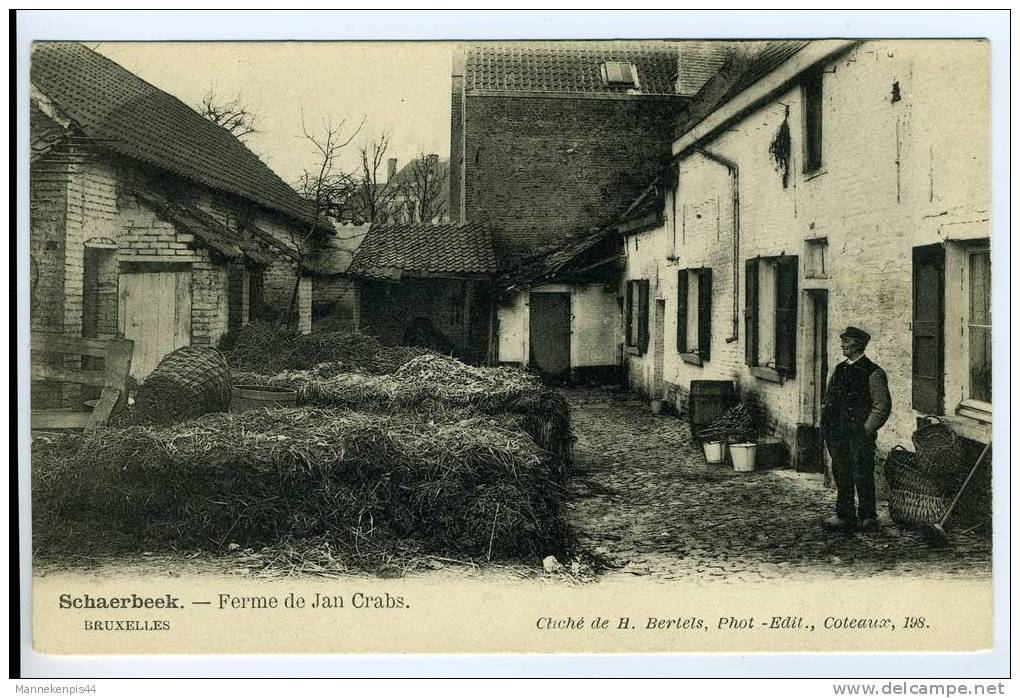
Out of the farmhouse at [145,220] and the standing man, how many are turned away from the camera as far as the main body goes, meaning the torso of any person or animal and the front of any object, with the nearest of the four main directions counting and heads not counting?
0

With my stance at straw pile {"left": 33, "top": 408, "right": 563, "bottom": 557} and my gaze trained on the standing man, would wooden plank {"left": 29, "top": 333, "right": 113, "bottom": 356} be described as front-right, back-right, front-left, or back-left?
back-left

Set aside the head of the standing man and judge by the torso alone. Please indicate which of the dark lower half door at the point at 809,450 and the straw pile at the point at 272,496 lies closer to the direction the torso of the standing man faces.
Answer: the straw pile

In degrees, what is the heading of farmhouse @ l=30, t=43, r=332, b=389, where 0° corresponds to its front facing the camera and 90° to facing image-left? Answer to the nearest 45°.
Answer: approximately 315°

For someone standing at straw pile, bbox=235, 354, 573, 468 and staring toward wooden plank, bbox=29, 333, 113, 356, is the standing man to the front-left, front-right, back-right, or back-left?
back-left

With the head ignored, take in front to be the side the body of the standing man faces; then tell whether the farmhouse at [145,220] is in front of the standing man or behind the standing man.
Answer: in front
